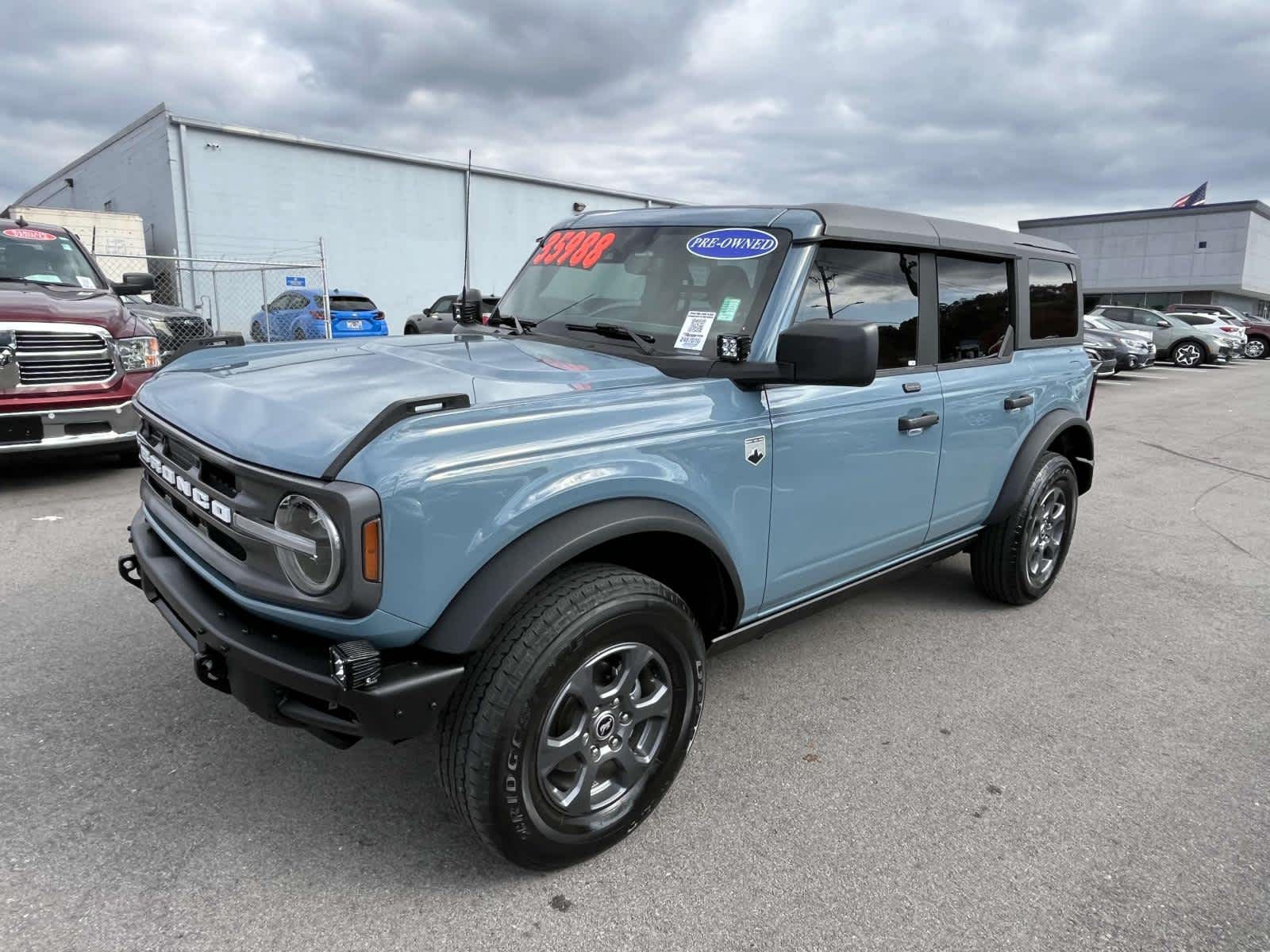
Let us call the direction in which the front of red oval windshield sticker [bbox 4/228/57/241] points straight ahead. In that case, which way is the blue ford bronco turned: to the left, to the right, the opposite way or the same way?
to the right

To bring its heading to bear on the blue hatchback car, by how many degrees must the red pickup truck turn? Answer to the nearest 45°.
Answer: approximately 180°

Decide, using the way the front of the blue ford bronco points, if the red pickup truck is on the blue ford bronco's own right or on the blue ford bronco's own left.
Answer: on the blue ford bronco's own right

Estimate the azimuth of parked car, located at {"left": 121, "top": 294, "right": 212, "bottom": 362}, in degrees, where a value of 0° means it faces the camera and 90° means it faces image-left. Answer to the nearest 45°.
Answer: approximately 315°

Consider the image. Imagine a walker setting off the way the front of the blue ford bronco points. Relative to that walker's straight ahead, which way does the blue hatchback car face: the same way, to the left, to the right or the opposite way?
to the right

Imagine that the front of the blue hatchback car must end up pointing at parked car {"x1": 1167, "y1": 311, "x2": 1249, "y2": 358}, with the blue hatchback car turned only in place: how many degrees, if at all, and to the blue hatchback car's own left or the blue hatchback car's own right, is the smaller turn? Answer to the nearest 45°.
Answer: approximately 135° to the blue hatchback car's own right

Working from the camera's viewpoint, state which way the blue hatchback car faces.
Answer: facing away from the viewer and to the left of the viewer

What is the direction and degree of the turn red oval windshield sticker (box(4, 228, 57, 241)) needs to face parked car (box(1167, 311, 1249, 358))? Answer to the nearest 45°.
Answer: approximately 90° to its left

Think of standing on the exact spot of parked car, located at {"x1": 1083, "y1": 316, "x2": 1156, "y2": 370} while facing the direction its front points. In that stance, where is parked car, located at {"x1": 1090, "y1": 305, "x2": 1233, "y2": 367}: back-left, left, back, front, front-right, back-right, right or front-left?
back-left

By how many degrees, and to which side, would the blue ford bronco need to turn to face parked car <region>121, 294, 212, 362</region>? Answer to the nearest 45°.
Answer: approximately 90° to its right
